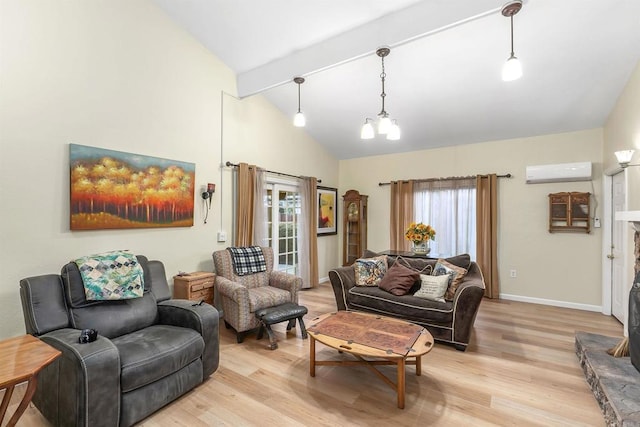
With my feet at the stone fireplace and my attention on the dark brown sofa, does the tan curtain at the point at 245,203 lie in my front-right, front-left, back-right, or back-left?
front-left

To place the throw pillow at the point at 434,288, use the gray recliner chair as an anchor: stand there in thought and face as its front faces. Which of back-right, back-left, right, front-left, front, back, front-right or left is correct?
front-left

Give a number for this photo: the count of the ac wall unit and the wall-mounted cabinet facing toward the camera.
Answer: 2

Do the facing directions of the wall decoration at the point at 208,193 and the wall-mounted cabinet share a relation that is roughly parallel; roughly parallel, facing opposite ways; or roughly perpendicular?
roughly perpendicular

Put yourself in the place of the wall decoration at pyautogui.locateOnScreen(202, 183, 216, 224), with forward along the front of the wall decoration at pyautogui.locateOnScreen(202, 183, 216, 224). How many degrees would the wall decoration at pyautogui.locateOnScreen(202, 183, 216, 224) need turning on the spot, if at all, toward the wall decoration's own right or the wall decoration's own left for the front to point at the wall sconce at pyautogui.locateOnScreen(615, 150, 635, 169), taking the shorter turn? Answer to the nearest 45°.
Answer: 0° — it already faces it

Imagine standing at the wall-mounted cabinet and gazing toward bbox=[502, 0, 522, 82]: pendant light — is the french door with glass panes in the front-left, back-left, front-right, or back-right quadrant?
front-right

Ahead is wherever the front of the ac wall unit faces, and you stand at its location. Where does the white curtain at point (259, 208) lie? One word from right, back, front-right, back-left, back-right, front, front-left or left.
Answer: front-right

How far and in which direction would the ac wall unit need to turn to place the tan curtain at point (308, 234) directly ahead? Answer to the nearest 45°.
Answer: approximately 45° to its right

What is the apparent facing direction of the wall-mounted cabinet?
toward the camera

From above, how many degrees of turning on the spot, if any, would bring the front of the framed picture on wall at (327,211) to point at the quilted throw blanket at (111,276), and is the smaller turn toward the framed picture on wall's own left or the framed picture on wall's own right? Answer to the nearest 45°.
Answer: approximately 90° to the framed picture on wall's own right

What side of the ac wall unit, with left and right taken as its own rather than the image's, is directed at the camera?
front

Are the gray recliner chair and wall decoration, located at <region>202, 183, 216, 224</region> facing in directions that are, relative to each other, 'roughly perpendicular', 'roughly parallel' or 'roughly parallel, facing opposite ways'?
roughly parallel

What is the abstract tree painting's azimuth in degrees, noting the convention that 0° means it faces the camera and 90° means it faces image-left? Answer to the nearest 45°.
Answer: approximately 315°

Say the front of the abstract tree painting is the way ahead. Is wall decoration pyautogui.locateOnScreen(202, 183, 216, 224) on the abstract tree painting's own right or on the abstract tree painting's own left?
on the abstract tree painting's own left

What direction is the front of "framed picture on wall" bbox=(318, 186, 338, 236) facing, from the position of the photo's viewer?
facing the viewer and to the right of the viewer

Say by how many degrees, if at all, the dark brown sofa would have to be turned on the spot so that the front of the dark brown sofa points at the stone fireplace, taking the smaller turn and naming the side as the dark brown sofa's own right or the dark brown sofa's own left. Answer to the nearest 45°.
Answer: approximately 90° to the dark brown sofa's own left

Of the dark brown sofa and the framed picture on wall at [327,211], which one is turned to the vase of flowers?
the framed picture on wall

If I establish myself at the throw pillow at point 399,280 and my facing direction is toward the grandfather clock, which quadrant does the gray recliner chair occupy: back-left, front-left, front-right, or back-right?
back-left

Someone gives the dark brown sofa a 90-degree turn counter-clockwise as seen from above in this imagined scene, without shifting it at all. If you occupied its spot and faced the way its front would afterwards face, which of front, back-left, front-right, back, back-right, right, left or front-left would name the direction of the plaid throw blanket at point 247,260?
back-right
